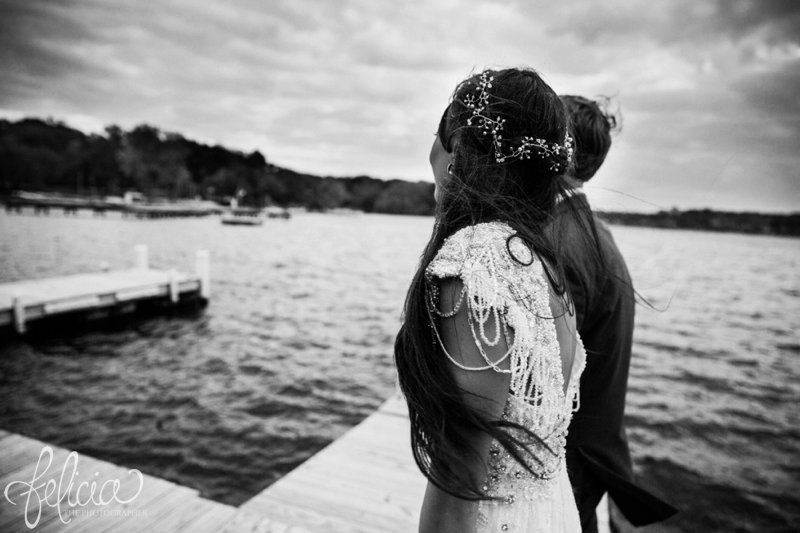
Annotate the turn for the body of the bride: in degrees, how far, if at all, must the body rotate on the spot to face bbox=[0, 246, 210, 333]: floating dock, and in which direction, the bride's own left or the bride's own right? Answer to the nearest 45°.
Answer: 0° — they already face it

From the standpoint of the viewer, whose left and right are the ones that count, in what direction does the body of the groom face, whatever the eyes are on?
facing away from the viewer and to the left of the viewer

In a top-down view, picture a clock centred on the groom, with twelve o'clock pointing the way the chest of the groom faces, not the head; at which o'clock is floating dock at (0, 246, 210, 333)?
The floating dock is roughly at 11 o'clock from the groom.

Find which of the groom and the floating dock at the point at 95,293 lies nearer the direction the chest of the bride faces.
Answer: the floating dock

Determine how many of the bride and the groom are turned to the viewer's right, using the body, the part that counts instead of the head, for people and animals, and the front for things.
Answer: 0

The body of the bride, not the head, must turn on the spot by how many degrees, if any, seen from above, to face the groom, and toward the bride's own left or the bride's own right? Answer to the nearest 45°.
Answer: approximately 90° to the bride's own right

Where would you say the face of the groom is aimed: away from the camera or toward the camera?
away from the camera

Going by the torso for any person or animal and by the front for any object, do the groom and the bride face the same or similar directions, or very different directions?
same or similar directions

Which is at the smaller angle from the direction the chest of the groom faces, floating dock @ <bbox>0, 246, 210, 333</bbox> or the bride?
the floating dock

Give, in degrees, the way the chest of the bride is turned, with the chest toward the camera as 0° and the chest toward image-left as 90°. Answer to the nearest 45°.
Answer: approximately 135°

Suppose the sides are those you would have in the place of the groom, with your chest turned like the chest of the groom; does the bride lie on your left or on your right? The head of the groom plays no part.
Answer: on your left

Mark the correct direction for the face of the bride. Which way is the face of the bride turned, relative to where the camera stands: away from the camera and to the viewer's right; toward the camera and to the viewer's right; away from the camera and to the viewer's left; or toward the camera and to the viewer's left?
away from the camera and to the viewer's left
